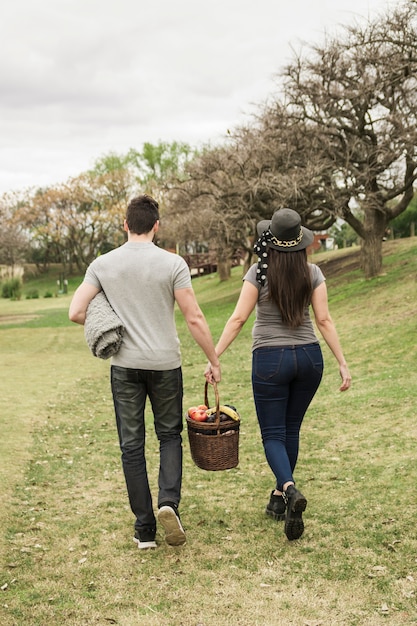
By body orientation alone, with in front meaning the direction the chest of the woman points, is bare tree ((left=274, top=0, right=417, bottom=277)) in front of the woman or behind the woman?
in front

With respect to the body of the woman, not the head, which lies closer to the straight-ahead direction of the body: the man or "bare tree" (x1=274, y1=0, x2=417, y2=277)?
the bare tree

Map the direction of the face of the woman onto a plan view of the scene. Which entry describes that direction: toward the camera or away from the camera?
away from the camera

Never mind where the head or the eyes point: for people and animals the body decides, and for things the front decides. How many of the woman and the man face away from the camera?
2

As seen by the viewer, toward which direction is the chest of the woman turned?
away from the camera

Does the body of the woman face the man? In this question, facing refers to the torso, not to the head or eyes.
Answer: no

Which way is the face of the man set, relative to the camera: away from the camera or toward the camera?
away from the camera

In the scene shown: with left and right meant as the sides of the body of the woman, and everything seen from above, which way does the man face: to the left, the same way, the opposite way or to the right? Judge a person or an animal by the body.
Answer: the same way

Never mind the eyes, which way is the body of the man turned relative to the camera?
away from the camera

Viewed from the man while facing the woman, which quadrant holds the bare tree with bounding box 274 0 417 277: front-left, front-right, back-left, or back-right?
front-left

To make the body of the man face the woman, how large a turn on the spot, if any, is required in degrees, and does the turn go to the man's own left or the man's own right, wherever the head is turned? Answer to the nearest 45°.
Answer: approximately 90° to the man's own right

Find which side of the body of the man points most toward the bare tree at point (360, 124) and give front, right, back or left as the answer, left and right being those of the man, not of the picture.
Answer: front
